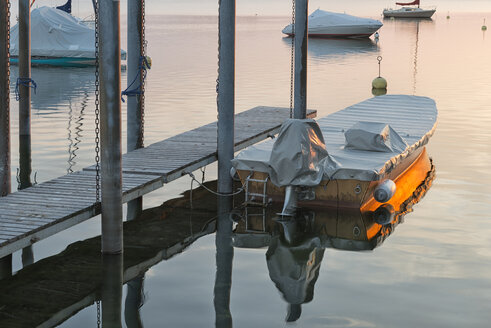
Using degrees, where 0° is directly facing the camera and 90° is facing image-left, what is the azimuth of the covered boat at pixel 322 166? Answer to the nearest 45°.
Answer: approximately 225°

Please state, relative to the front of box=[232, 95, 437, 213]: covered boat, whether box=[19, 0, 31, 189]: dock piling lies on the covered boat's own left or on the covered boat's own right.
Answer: on the covered boat's own left

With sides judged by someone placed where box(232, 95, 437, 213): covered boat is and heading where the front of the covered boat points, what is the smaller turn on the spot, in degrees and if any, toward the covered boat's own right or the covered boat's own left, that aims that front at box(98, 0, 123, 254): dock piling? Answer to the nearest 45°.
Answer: approximately 180°

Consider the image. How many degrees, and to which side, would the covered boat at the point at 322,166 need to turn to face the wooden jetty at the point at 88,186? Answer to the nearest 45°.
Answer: approximately 180°

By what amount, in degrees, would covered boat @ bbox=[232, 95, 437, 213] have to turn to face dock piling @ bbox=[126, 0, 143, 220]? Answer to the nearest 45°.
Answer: approximately 90° to its left
